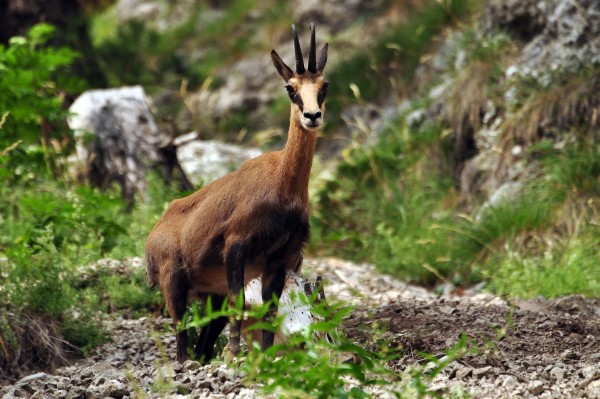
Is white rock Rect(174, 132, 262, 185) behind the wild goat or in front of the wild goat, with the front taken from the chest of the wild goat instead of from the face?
behind

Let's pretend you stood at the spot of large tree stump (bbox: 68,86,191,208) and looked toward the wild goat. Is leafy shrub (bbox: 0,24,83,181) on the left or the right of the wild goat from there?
right

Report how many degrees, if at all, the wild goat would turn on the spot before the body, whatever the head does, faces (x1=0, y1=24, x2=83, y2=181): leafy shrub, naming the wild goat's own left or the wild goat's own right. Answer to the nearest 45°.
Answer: approximately 180°

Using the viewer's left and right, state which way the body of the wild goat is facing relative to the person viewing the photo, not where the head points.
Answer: facing the viewer and to the right of the viewer

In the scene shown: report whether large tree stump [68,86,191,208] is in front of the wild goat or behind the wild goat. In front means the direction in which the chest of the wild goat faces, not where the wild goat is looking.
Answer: behind
